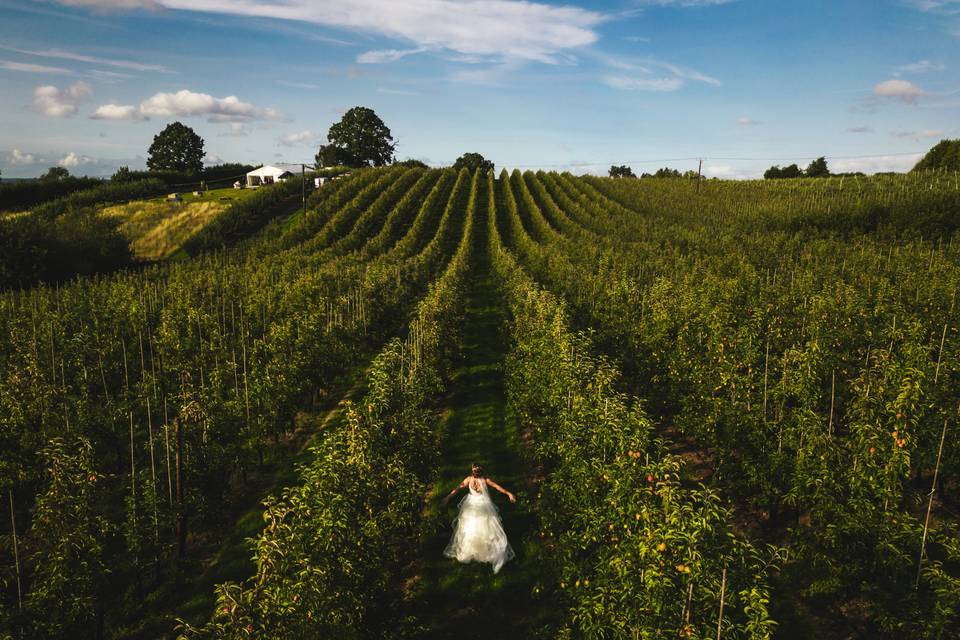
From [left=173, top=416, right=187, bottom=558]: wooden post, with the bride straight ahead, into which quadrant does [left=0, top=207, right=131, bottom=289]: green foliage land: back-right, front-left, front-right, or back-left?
back-left

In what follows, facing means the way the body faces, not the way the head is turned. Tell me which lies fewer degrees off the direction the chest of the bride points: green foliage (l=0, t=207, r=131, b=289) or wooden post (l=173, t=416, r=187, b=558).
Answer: the green foliage

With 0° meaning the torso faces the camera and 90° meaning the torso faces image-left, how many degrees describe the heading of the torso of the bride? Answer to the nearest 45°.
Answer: approximately 180°

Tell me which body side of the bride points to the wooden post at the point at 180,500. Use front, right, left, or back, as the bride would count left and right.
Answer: left

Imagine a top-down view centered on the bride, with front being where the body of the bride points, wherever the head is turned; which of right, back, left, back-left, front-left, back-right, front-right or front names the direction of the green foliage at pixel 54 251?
front-left
